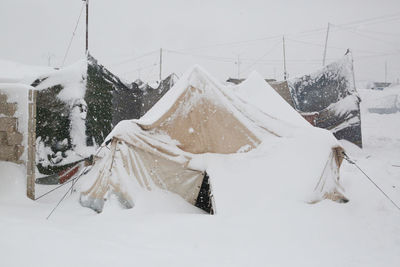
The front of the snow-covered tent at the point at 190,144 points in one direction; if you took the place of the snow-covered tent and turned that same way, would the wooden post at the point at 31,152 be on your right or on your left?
on your right

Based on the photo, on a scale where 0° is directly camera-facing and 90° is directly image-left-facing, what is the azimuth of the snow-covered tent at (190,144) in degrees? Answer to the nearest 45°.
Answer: approximately 0°

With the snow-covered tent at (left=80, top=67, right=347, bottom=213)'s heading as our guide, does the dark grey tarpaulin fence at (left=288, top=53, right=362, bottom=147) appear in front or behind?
behind
